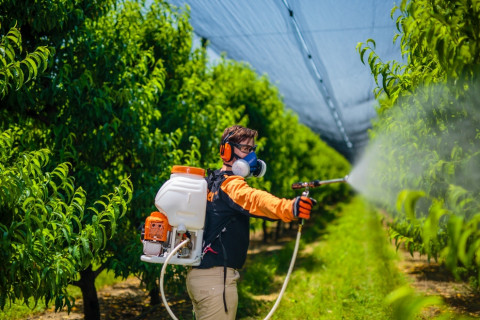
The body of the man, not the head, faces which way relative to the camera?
to the viewer's right
